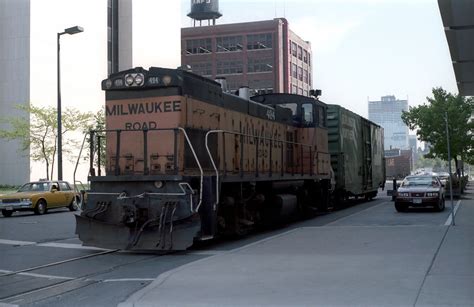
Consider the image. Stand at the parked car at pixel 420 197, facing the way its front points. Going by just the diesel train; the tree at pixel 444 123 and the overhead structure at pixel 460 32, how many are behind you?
1

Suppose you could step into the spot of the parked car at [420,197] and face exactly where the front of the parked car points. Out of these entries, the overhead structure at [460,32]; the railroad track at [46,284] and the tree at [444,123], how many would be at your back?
1

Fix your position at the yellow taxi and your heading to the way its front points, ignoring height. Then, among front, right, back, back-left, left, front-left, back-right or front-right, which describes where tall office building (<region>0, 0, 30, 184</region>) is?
back-right

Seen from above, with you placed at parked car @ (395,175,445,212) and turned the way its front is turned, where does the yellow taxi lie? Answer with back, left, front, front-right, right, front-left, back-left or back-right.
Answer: right

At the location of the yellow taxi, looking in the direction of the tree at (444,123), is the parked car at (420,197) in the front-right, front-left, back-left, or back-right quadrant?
front-right

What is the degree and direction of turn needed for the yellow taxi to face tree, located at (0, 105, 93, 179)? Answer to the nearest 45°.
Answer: approximately 135° to its right

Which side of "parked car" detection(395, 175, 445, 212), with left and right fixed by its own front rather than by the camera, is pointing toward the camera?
front

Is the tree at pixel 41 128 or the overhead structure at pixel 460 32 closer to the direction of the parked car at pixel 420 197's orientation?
the overhead structure

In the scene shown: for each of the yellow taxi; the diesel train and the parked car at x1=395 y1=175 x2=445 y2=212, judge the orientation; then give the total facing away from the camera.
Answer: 0

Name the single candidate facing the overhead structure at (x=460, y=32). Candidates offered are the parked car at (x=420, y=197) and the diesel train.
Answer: the parked car

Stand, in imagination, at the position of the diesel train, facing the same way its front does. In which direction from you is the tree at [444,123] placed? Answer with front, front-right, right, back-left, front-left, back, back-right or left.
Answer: back

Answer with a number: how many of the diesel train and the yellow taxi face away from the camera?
0

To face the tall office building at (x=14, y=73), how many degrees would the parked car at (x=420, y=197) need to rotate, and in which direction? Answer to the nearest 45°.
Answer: approximately 135° to its right

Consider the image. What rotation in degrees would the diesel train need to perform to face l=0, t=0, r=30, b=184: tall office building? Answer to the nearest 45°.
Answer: approximately 90° to its right

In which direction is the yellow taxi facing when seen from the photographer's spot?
facing the viewer and to the left of the viewer

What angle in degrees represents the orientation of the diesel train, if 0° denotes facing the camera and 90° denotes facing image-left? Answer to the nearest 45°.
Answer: approximately 45°

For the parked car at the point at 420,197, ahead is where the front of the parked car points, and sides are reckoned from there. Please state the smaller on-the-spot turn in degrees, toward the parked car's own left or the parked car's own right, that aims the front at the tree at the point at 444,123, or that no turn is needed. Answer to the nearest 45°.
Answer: approximately 180°
